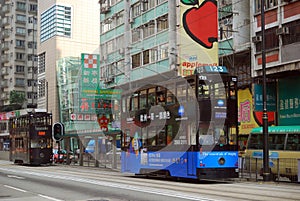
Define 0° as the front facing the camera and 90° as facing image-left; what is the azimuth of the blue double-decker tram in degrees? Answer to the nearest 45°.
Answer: approximately 315°

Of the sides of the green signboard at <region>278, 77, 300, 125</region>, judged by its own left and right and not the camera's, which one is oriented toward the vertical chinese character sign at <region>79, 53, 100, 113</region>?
right

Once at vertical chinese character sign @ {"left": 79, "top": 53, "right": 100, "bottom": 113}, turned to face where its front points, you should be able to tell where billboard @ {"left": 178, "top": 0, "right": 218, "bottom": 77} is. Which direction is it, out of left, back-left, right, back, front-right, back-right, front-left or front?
front-left

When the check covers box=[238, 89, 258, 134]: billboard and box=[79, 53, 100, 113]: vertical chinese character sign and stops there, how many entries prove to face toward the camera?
2

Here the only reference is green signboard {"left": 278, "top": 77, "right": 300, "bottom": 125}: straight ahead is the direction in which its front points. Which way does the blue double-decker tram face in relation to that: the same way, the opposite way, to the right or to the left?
to the left

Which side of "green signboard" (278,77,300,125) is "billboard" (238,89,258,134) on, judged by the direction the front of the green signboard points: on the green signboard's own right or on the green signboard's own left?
on the green signboard's own right

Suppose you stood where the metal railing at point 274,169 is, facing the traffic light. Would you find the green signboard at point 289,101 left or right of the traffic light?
right

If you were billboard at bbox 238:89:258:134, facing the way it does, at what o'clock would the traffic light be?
The traffic light is roughly at 4 o'clock from the billboard.
